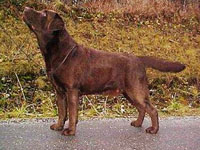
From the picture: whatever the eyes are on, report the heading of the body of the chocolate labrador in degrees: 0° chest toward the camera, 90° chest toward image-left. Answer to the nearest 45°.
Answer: approximately 90°
